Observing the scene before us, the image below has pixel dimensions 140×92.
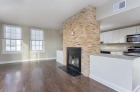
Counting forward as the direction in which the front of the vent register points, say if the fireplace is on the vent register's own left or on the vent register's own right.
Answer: on the vent register's own right

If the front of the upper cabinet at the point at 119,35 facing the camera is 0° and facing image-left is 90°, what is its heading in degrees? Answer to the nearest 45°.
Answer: approximately 45°

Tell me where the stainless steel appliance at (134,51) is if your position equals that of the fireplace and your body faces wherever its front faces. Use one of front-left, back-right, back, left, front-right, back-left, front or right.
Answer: back-left

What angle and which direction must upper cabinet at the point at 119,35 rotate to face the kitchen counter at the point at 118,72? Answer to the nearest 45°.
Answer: approximately 45° to its left

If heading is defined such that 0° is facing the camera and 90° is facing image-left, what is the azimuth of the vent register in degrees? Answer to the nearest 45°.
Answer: approximately 45°

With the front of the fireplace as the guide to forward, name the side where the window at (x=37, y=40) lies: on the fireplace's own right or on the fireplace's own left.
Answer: on the fireplace's own right

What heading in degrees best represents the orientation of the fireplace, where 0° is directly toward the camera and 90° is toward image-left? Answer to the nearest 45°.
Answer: approximately 45°

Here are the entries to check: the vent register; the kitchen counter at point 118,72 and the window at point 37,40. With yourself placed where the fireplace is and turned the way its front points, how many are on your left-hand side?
2

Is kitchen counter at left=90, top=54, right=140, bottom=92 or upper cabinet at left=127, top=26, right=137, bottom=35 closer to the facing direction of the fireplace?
the kitchen counter

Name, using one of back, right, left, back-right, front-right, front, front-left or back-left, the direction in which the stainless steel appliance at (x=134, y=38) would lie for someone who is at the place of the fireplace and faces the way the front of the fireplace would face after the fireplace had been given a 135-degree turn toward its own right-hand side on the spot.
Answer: right
